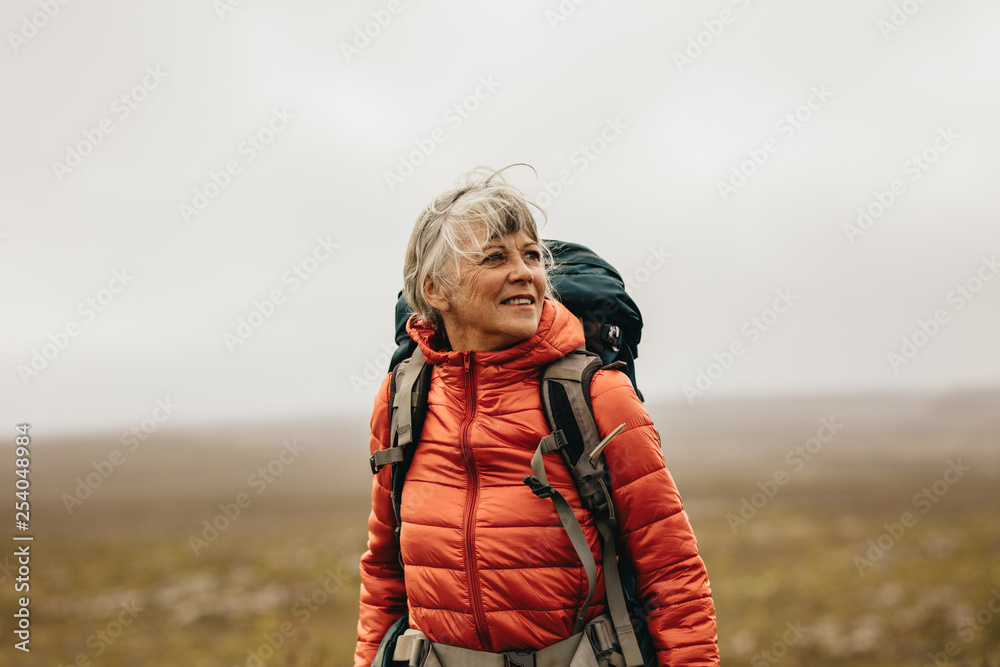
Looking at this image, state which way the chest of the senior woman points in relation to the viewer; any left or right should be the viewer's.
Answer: facing the viewer

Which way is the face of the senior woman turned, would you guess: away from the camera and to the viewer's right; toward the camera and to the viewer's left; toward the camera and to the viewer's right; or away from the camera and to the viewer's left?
toward the camera and to the viewer's right
